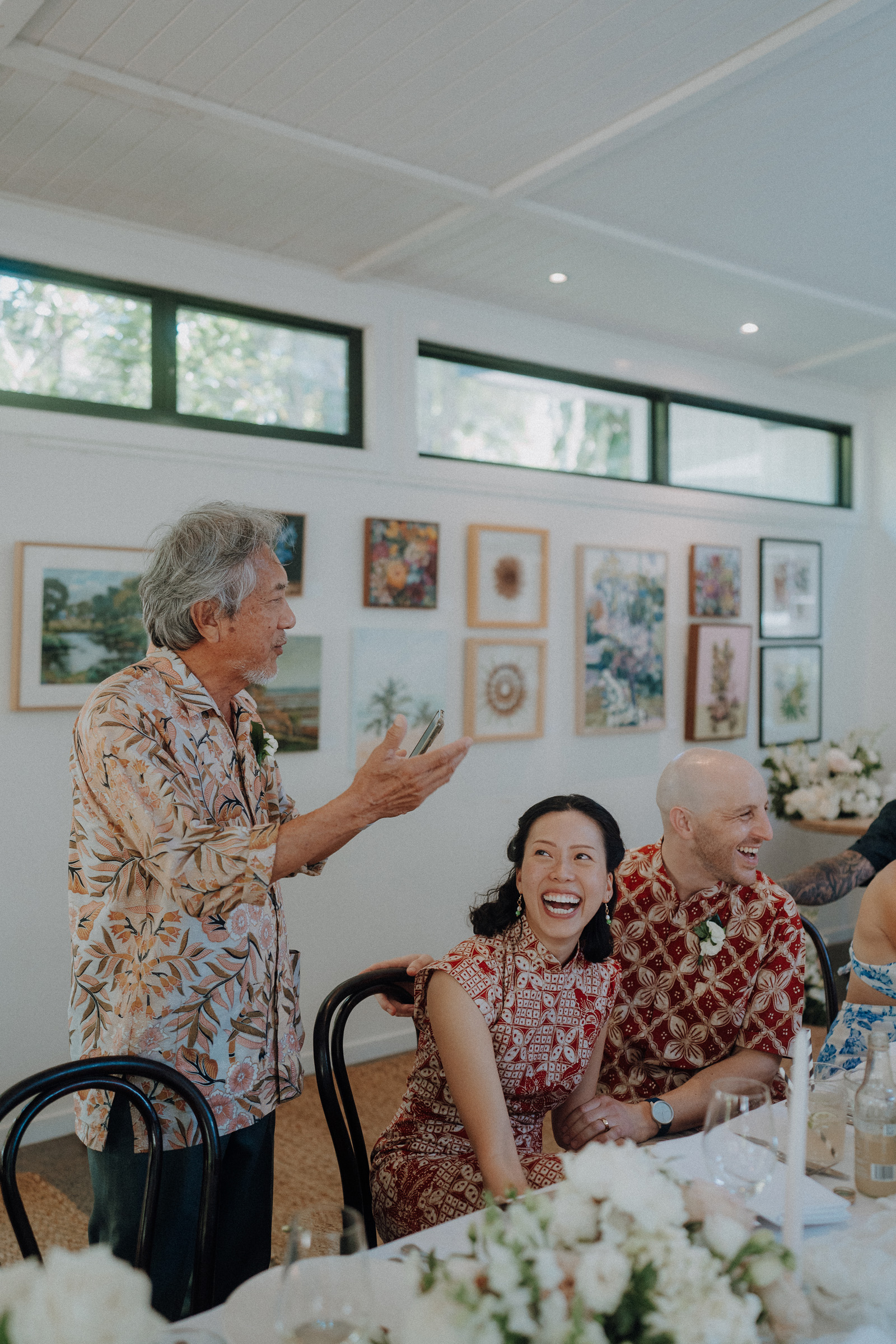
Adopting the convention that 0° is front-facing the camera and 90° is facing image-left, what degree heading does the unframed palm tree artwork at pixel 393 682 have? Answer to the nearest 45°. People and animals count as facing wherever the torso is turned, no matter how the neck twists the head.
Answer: approximately 0°

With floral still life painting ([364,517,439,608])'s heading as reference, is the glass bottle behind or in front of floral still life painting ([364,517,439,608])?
in front

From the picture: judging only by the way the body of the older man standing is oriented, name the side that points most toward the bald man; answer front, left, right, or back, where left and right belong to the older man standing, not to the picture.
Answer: front

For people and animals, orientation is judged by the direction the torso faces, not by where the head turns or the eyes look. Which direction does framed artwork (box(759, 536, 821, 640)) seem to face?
toward the camera

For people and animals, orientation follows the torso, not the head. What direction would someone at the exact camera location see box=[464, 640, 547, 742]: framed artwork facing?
facing the viewer and to the right of the viewer

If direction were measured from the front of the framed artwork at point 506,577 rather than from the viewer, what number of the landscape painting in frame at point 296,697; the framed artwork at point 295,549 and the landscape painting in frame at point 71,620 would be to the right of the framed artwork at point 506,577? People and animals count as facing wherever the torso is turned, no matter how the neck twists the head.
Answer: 3

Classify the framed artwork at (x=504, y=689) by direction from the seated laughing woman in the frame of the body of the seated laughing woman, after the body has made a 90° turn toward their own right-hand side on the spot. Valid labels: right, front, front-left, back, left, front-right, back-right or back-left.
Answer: back-right

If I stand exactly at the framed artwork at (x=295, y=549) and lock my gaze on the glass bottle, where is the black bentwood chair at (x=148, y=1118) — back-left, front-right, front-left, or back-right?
front-right

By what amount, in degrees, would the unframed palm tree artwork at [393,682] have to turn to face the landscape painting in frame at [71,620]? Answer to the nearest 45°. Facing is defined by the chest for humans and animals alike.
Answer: approximately 45° to its right

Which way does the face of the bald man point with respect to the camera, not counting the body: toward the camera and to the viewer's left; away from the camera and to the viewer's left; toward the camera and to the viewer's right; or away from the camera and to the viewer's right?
toward the camera and to the viewer's right

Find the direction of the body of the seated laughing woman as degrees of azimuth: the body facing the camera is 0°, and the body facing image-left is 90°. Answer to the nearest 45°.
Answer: approximately 315°

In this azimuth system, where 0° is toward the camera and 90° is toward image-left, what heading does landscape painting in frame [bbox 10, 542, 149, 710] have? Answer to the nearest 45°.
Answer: approximately 315°

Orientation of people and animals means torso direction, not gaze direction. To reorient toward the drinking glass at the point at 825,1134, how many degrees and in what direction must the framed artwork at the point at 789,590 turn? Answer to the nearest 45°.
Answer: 0° — it already faces it

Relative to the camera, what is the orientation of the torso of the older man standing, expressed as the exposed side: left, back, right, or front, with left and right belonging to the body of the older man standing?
right

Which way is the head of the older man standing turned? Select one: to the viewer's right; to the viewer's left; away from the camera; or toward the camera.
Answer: to the viewer's right

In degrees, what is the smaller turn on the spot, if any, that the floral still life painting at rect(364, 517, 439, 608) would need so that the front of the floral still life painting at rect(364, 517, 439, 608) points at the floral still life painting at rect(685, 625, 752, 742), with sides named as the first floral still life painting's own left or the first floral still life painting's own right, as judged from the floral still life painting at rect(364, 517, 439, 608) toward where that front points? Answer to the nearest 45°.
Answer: approximately 135° to the first floral still life painting's own left

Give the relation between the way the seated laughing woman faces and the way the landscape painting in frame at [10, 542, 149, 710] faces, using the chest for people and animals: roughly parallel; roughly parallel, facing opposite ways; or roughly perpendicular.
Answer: roughly parallel

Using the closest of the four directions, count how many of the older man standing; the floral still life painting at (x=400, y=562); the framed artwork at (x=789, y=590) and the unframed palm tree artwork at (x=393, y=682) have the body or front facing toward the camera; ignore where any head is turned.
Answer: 3
